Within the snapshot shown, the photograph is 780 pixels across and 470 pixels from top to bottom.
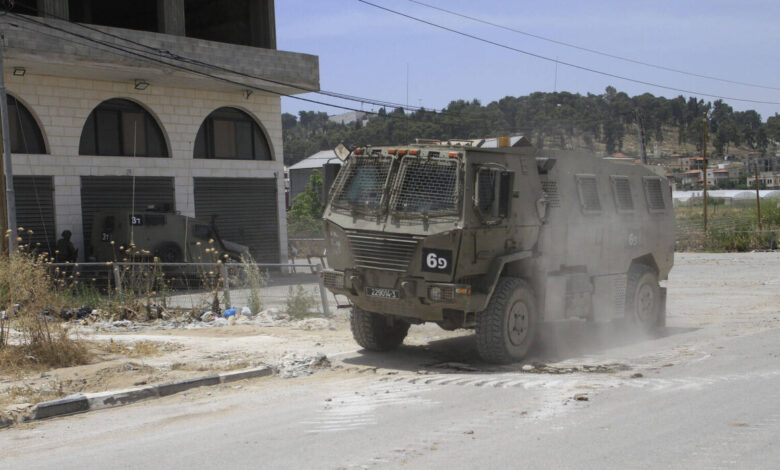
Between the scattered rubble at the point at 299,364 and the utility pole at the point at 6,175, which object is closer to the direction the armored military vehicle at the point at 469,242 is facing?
the scattered rubble

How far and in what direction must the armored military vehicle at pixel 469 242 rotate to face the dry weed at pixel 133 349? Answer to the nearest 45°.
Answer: approximately 45° to its right

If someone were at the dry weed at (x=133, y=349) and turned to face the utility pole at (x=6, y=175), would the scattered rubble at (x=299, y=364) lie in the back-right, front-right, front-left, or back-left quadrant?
back-right

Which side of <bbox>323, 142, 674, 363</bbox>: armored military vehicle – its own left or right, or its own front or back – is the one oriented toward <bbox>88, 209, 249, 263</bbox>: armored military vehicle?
right

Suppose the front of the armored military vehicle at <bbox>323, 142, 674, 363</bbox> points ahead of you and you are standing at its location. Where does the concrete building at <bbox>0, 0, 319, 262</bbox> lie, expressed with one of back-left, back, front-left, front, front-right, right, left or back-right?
right

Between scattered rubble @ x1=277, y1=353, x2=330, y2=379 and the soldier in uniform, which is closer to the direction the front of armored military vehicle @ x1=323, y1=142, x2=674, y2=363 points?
the scattered rubble

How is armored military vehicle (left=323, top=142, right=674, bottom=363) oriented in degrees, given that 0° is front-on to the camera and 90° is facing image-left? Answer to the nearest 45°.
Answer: approximately 45°

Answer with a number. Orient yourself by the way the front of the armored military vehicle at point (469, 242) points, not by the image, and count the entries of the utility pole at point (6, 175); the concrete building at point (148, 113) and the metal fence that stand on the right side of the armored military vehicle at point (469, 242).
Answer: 3

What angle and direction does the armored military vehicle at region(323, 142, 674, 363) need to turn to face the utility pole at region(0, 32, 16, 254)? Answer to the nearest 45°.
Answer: approximately 90° to its right

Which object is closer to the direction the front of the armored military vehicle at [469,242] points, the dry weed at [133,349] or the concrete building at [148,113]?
the dry weed

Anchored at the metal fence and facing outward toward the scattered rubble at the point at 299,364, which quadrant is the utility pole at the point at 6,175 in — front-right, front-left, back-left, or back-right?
back-right

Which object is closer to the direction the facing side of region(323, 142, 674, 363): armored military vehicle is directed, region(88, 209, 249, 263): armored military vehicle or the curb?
the curb

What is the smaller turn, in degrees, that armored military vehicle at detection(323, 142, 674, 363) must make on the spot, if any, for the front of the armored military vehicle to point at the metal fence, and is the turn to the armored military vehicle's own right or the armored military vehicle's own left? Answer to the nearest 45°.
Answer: approximately 90° to the armored military vehicle's own right
